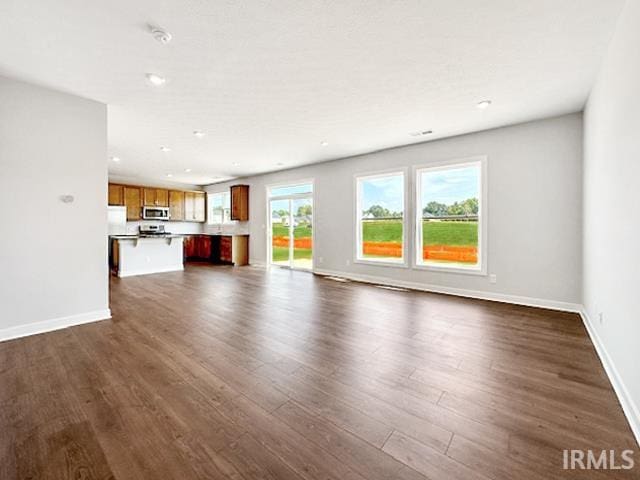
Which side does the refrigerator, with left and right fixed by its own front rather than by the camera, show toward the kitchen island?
front

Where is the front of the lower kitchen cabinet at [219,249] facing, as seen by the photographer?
facing the viewer and to the left of the viewer

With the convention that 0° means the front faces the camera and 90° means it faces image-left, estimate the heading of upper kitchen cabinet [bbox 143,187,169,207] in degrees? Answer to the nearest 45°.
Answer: approximately 0°

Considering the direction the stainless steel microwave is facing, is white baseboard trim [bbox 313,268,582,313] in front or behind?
in front

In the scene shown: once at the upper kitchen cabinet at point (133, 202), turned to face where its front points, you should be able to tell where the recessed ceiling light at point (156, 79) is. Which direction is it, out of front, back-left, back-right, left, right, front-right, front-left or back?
front

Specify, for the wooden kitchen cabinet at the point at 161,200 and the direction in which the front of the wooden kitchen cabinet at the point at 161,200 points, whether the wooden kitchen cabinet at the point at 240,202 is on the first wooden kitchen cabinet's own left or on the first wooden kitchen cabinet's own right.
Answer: on the first wooden kitchen cabinet's own left

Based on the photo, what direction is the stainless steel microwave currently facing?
toward the camera

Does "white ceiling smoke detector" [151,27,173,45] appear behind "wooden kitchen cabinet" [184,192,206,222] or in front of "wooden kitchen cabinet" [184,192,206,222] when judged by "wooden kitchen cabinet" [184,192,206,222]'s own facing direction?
in front
